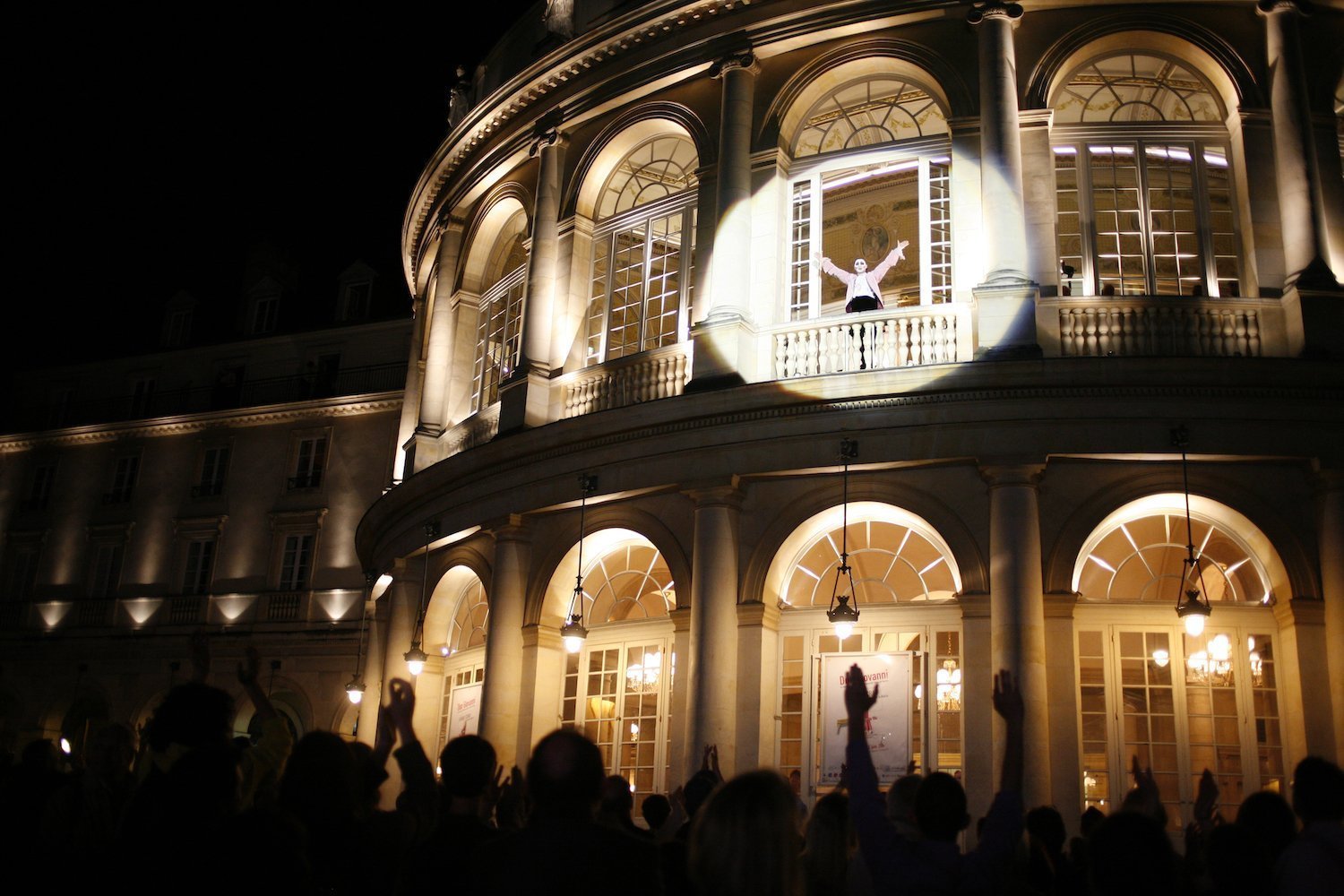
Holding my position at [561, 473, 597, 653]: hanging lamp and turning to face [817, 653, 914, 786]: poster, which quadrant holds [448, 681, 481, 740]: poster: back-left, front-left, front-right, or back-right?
back-left

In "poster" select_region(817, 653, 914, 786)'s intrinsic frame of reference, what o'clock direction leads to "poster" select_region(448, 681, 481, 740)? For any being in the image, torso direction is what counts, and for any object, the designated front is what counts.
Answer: "poster" select_region(448, 681, 481, 740) is roughly at 4 o'clock from "poster" select_region(817, 653, 914, 786).

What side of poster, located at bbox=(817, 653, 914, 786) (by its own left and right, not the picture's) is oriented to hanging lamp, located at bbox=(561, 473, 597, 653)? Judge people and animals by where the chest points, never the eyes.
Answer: right

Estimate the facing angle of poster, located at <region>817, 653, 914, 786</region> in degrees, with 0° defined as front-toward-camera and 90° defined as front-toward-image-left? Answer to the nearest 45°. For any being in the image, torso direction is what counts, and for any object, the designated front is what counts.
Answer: approximately 0°

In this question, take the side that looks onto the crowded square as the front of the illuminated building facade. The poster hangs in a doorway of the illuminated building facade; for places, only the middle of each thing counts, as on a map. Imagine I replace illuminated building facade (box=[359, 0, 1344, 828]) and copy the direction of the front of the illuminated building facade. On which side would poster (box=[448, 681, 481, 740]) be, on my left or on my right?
on my right

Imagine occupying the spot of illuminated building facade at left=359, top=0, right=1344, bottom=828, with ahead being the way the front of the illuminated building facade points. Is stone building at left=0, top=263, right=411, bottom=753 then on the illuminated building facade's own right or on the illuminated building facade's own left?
on the illuminated building facade's own right
